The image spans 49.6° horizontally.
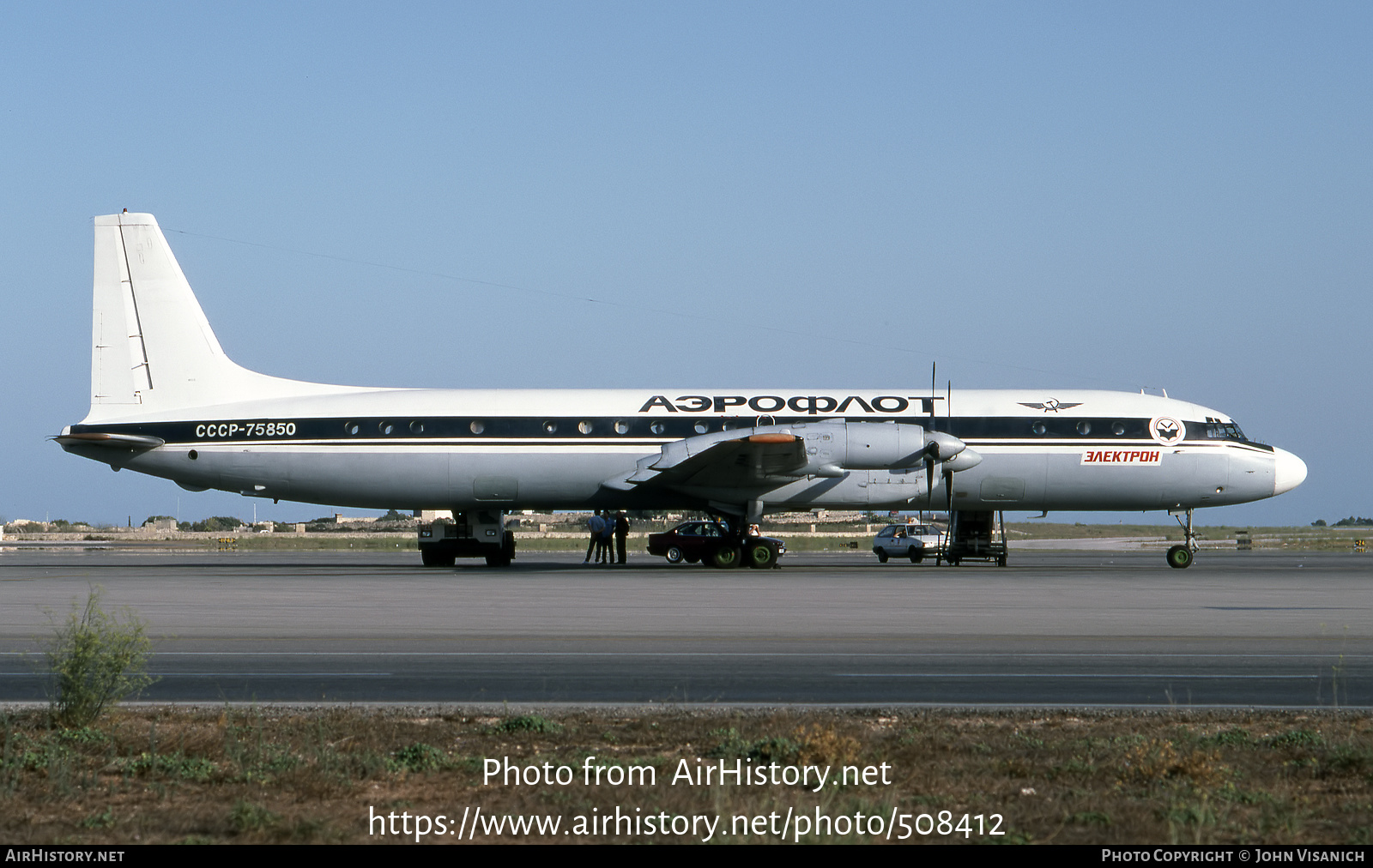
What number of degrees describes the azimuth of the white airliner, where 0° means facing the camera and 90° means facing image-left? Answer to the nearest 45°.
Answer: approximately 270°

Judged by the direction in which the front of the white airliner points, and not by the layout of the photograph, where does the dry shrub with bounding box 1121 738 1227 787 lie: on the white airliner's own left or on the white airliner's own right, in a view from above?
on the white airliner's own right

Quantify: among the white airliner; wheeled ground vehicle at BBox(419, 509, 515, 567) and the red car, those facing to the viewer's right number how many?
2

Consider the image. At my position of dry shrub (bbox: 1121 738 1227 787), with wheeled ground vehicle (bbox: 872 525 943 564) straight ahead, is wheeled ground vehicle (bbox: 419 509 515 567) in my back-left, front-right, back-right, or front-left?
front-left
